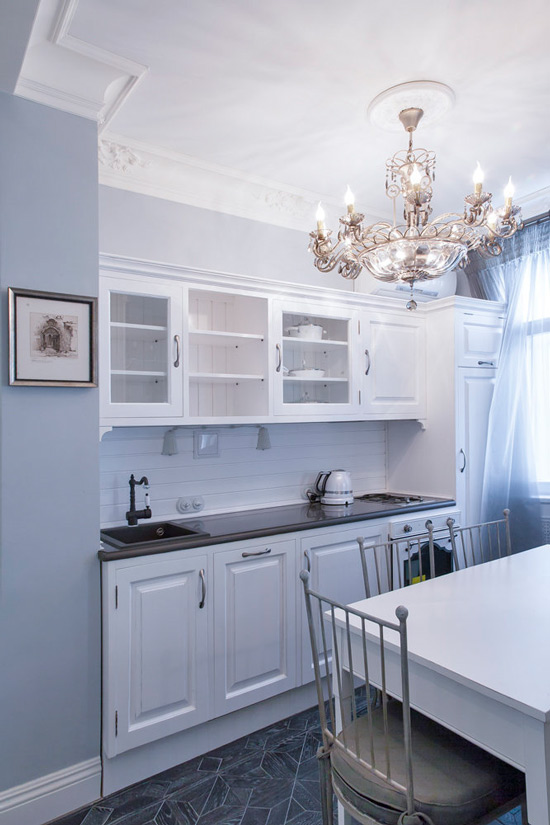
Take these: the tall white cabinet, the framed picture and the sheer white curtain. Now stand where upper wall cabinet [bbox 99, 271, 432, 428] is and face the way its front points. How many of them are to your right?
1

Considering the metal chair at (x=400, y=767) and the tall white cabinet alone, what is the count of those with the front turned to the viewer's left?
0

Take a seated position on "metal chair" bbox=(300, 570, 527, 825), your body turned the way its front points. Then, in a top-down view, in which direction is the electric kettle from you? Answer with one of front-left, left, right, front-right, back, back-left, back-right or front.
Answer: front-left

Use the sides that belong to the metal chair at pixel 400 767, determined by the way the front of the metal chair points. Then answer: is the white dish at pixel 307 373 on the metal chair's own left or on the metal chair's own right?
on the metal chair's own left

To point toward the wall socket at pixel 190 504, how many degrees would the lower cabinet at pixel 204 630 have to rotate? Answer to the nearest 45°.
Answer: approximately 135° to its left

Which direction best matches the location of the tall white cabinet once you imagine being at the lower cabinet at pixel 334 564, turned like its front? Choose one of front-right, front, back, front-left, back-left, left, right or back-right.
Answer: left

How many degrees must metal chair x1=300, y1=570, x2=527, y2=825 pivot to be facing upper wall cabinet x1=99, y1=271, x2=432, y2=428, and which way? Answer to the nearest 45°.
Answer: approximately 90° to its left

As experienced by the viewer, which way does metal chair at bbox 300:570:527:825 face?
facing away from the viewer and to the right of the viewer

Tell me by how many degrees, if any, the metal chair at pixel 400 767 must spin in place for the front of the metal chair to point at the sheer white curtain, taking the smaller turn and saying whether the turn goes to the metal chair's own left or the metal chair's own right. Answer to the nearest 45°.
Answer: approximately 45° to the metal chair's own left

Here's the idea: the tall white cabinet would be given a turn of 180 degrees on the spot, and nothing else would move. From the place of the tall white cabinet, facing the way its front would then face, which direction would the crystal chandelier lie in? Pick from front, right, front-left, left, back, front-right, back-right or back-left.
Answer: back-left

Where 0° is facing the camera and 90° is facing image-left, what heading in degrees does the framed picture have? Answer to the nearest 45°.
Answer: approximately 315°
